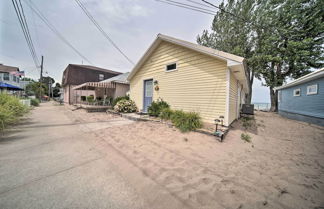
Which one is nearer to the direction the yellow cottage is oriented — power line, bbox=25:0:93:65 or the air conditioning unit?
the power line

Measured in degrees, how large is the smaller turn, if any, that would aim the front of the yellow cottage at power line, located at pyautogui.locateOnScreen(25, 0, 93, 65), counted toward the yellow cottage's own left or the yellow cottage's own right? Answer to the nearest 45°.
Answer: approximately 45° to the yellow cottage's own right

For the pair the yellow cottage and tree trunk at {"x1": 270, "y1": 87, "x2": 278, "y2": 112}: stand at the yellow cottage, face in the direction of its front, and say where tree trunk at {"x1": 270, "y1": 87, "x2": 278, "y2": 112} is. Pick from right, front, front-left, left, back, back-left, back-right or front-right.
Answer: back

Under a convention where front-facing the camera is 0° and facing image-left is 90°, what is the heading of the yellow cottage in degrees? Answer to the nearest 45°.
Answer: approximately 45°

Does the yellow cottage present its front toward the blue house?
no

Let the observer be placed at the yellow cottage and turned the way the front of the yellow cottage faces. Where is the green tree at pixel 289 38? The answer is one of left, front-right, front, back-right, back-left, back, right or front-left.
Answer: back

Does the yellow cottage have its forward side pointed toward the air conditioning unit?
no
